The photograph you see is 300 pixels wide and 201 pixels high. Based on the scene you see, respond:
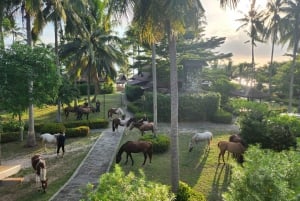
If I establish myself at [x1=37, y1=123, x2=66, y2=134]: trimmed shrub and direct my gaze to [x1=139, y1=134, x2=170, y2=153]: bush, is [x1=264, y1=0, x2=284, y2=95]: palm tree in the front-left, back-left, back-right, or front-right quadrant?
front-left
